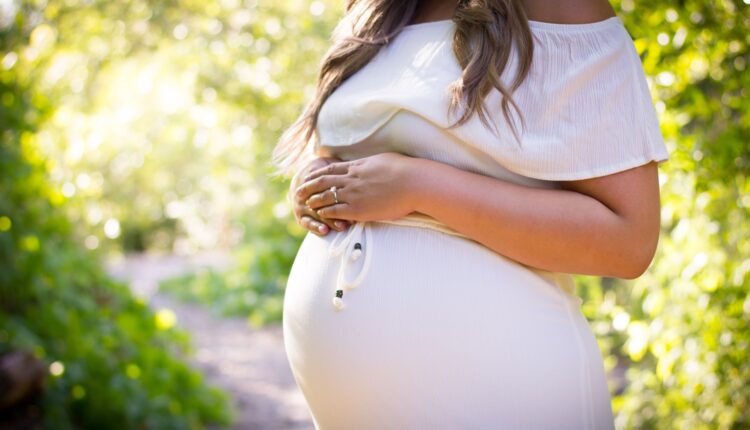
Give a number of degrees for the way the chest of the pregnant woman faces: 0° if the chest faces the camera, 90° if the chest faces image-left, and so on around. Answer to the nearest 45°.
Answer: approximately 45°
